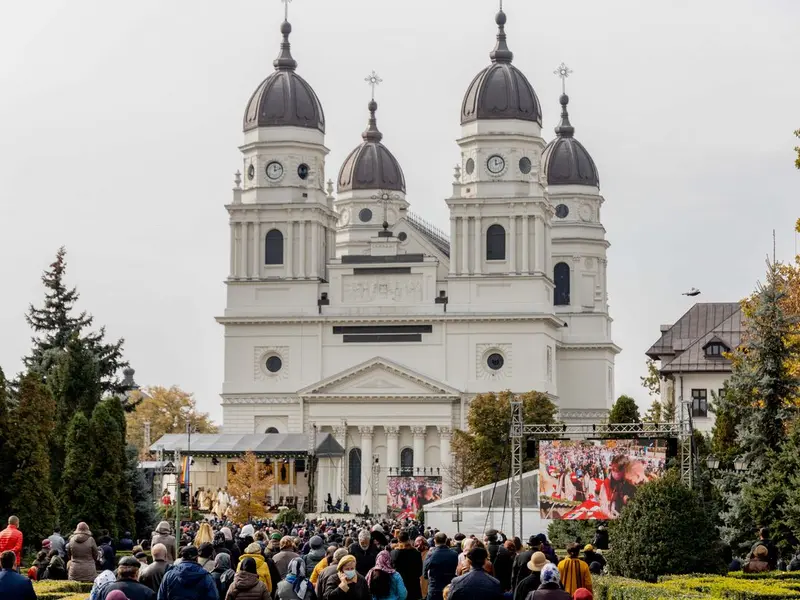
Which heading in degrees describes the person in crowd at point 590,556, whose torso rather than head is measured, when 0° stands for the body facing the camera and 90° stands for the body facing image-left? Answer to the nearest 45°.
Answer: approximately 180°

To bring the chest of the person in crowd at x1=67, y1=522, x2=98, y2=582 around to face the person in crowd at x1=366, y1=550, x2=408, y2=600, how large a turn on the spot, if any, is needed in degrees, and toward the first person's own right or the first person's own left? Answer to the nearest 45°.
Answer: approximately 135° to the first person's own right

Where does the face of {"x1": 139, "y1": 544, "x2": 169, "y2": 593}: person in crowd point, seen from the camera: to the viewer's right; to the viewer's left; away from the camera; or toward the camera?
away from the camera

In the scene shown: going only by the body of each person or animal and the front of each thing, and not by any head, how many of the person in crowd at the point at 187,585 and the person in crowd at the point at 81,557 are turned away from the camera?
2

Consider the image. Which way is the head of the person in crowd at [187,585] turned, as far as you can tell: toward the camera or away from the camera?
away from the camera

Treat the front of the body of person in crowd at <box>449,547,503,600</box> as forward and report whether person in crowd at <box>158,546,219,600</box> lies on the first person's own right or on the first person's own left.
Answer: on the first person's own left

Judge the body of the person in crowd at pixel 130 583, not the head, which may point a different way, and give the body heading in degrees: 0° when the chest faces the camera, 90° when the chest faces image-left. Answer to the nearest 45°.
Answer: approximately 180°

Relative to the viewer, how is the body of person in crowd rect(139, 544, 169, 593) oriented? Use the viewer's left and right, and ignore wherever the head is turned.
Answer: facing away from the viewer

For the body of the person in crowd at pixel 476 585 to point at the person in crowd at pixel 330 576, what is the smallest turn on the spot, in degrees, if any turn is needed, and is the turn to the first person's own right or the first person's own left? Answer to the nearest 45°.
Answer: approximately 45° to the first person's own left

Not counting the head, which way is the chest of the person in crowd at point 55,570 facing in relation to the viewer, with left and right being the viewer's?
facing away from the viewer

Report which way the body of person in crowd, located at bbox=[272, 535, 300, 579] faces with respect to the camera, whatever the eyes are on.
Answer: away from the camera

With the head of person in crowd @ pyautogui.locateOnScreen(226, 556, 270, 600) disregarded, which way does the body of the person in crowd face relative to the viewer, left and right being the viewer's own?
facing away from the viewer
